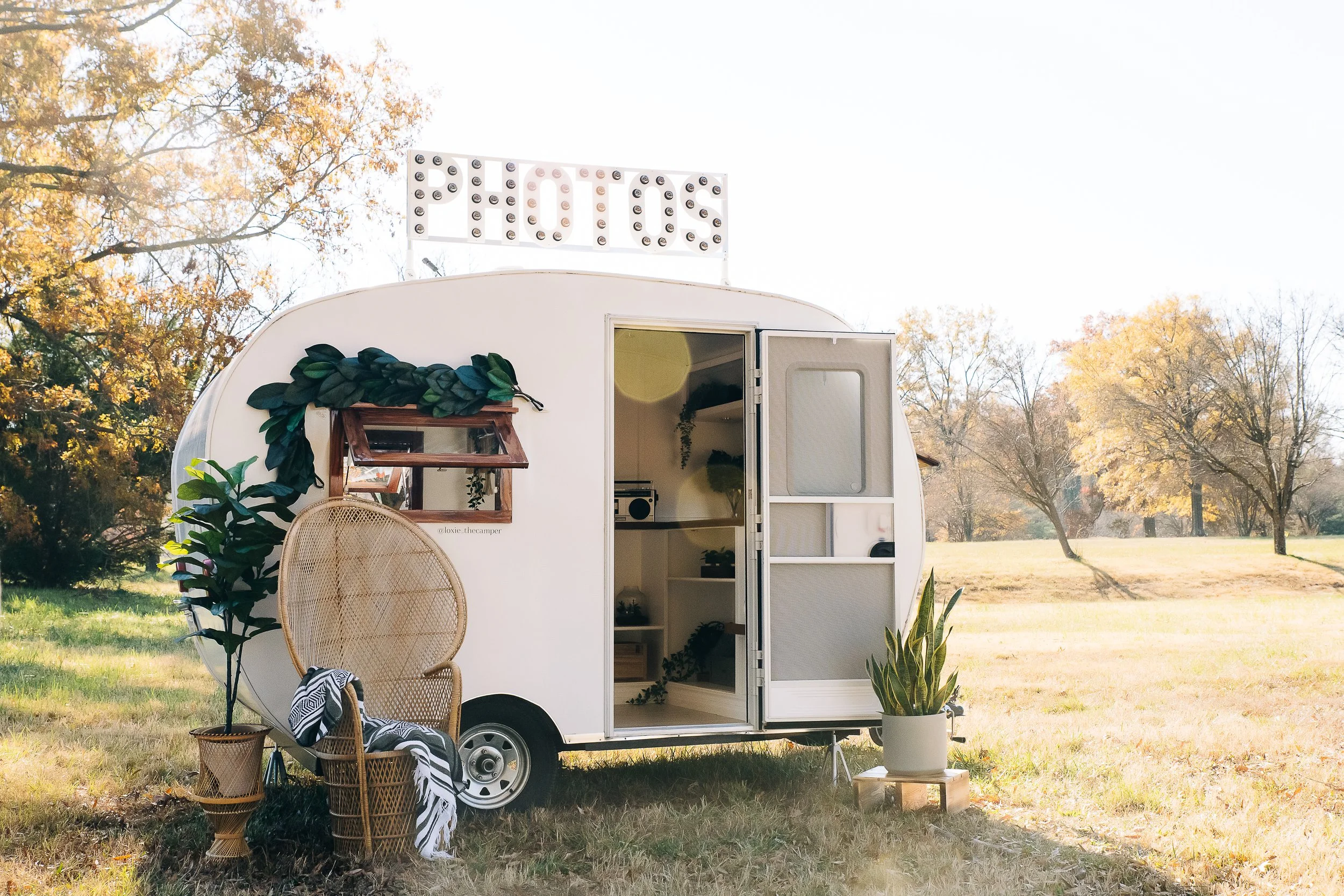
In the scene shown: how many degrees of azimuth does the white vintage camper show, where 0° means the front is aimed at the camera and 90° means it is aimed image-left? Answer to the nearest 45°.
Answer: approximately 270°

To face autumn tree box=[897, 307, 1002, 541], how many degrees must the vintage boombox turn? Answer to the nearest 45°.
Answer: approximately 180°

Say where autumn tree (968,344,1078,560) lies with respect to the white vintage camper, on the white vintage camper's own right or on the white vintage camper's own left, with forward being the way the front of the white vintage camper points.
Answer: on the white vintage camper's own left

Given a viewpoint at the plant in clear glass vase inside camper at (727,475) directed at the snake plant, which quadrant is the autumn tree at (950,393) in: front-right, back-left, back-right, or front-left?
back-left

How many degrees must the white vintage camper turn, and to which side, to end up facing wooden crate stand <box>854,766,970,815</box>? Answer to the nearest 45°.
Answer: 0° — it already faces it

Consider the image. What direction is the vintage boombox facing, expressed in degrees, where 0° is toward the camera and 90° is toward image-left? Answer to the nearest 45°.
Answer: approximately 0°
